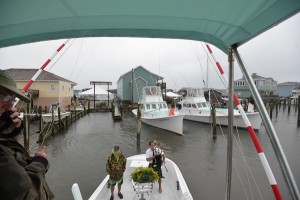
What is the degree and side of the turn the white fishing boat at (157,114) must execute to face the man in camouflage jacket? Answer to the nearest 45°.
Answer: approximately 45° to its right

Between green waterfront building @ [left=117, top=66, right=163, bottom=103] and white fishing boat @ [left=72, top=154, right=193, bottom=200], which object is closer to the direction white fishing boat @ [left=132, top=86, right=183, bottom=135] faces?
the white fishing boat

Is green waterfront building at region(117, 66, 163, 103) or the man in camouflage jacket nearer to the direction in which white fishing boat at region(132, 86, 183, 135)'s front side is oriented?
the man in camouflage jacket

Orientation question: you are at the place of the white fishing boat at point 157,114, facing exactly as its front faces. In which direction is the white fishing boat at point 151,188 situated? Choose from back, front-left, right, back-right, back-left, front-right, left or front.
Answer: front-right
